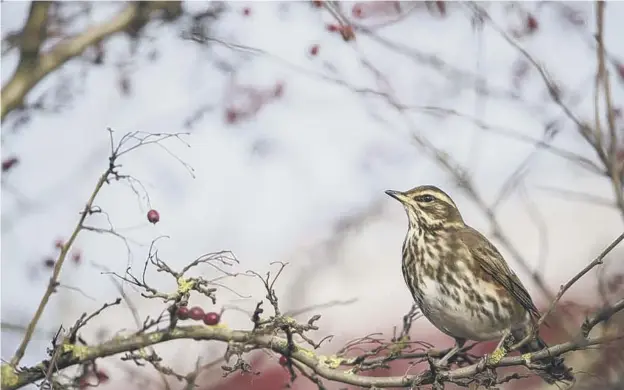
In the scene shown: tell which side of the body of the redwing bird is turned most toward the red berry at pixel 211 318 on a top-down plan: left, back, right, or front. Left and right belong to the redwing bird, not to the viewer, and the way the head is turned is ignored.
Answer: front

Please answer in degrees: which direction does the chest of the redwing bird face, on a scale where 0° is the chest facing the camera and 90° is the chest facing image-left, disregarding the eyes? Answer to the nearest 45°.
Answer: approximately 45°

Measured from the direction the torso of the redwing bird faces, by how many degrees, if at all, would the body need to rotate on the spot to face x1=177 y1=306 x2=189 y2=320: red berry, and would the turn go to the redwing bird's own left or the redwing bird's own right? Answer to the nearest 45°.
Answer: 0° — it already faces it

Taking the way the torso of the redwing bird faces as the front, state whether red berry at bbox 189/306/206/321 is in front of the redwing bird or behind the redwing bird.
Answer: in front

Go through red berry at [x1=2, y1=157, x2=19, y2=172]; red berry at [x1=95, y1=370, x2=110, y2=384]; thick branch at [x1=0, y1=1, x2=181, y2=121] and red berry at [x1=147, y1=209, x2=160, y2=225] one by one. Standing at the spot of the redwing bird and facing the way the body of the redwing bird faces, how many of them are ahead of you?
4

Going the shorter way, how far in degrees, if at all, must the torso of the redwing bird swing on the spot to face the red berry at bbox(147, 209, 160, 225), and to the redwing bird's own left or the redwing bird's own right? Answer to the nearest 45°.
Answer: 0° — it already faces it

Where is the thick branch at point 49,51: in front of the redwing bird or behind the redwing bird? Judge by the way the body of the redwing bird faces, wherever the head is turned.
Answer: in front
